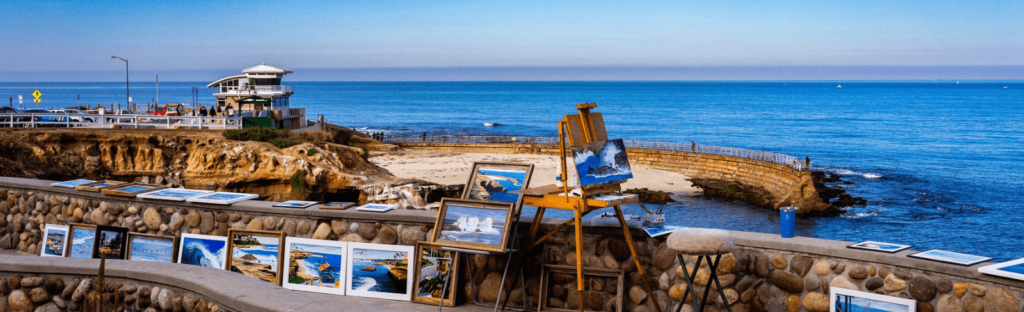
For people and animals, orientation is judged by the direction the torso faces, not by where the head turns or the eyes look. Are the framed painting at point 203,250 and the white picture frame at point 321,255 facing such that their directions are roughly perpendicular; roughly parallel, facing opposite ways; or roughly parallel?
roughly parallel

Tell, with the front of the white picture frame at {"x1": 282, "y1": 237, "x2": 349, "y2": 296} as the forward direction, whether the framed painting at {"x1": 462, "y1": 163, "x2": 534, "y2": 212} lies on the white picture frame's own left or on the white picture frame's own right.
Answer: on the white picture frame's own left

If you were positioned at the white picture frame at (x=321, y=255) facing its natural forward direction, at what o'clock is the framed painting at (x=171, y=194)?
The framed painting is roughly at 4 o'clock from the white picture frame.

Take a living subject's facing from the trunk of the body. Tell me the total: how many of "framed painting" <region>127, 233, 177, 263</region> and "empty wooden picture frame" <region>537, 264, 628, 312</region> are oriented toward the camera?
2

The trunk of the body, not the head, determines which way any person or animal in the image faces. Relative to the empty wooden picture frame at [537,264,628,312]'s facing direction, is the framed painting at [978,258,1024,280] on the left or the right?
on its left

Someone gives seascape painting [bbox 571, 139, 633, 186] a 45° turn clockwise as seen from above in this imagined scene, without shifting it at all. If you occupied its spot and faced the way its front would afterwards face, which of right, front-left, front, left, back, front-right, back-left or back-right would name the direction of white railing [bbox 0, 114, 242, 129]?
right

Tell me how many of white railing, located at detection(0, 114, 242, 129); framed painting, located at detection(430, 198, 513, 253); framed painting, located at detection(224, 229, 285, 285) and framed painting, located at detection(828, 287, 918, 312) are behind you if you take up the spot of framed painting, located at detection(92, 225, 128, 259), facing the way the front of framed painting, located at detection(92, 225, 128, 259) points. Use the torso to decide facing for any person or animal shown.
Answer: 1

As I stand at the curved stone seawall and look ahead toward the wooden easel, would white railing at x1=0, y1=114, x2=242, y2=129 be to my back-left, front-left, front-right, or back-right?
front-right

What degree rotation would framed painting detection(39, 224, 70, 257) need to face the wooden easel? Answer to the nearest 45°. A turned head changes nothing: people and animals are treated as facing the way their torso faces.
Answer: approximately 45° to its left

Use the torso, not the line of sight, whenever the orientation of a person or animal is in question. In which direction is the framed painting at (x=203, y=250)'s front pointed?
toward the camera

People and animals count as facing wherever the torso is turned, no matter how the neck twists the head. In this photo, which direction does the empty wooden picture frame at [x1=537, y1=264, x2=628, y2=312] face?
toward the camera

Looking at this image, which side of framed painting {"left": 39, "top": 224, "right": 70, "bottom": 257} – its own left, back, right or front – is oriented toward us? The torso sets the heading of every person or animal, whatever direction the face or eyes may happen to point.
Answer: front

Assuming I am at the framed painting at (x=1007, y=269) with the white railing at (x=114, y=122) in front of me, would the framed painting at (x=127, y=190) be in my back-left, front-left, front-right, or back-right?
front-left

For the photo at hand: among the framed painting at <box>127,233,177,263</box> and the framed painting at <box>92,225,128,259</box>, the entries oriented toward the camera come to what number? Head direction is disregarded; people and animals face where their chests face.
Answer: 2

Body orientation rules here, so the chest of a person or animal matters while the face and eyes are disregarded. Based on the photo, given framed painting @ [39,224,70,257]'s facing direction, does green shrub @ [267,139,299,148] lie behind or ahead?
behind
